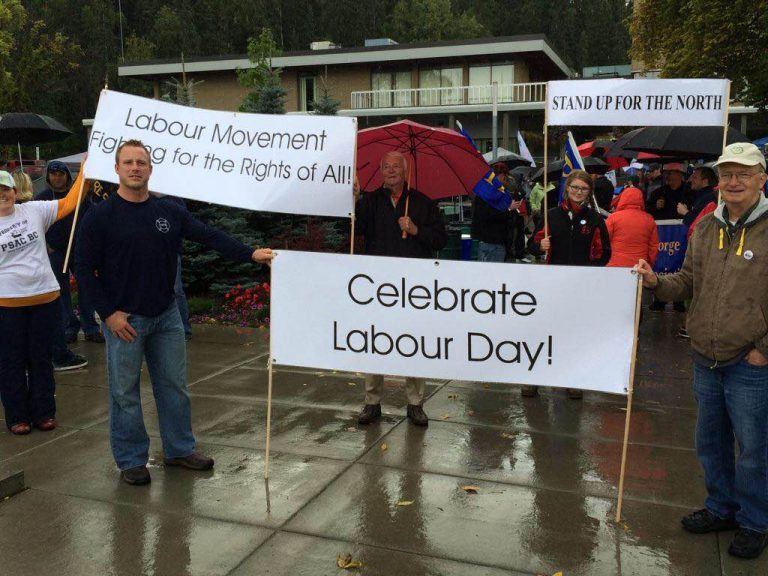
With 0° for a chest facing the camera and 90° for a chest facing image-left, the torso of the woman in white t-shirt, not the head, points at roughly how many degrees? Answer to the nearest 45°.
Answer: approximately 0°

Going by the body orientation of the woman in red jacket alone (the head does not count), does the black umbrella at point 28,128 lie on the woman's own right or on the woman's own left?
on the woman's own left

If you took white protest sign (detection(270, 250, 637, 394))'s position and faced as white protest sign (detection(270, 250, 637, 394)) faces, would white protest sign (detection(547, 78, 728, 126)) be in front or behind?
behind

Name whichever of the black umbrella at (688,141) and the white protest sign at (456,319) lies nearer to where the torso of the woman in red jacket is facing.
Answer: the black umbrella

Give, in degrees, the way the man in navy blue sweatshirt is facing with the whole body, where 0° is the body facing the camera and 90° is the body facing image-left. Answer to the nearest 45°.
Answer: approximately 0°

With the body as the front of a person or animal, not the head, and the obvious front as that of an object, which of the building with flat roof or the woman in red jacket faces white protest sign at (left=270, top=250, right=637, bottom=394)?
the building with flat roof

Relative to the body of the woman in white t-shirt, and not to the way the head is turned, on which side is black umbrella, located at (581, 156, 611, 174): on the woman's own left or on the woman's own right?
on the woman's own left

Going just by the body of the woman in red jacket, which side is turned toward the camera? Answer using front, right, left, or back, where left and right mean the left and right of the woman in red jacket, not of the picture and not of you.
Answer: back

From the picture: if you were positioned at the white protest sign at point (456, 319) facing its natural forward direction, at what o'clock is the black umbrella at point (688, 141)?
The black umbrella is roughly at 7 o'clock from the white protest sign.

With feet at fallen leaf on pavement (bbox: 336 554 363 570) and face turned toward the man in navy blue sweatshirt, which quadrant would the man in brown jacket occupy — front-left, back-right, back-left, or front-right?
back-right

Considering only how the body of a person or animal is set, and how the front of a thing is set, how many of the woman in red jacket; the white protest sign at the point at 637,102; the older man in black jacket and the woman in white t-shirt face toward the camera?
3

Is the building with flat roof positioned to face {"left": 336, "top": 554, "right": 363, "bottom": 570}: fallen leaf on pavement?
yes
